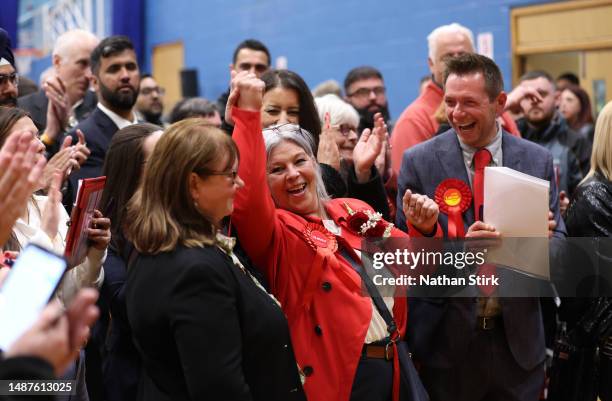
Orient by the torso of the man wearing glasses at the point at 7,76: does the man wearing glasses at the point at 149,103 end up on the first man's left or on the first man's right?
on the first man's left

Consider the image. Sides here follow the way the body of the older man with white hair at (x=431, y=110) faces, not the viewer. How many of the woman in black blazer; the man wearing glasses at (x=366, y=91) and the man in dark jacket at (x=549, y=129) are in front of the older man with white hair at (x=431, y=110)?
1

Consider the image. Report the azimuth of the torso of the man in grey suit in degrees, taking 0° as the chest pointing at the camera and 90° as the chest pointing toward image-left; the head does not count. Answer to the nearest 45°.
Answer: approximately 0°

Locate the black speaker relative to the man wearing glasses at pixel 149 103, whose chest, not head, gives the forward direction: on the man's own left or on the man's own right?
on the man's own left

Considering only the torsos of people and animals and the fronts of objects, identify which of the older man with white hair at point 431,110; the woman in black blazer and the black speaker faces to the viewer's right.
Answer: the woman in black blazer

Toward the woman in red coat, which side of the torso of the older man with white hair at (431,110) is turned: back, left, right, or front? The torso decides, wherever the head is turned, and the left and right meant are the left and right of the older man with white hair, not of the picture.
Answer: front

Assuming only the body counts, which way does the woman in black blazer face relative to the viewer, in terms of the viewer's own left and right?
facing to the right of the viewer

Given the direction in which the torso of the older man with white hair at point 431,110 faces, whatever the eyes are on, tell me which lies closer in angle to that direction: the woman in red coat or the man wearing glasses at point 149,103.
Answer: the woman in red coat
